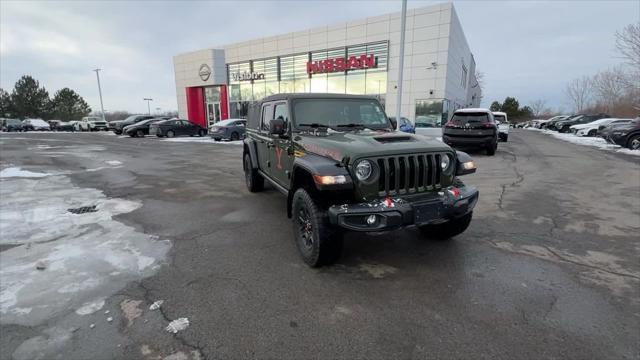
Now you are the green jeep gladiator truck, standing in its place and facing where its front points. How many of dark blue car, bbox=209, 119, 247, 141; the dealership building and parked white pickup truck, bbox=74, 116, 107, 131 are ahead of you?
0

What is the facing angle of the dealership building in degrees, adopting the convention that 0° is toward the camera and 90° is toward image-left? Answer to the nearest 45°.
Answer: approximately 45°

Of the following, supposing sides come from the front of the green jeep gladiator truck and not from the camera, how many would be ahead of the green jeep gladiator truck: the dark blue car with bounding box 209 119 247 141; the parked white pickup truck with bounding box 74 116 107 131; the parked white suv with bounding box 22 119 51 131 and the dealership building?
0

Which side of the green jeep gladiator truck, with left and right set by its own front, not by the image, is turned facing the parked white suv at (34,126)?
back

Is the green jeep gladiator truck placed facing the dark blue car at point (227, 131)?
no

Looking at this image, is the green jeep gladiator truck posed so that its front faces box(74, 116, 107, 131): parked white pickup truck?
no

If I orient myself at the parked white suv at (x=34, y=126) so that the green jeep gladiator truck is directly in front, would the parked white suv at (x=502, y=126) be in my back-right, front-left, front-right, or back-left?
front-left

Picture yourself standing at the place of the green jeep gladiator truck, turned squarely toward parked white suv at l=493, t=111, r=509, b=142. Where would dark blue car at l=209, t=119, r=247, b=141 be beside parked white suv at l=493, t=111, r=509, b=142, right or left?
left

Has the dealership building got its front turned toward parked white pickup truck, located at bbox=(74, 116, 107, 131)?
no

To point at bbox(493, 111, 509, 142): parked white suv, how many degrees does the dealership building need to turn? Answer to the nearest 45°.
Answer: approximately 90° to its left

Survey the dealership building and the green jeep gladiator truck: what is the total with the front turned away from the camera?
0

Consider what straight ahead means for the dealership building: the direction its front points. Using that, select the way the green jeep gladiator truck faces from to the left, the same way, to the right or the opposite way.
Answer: to the left

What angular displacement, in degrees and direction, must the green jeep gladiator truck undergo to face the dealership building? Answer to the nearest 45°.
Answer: approximately 135° to its left

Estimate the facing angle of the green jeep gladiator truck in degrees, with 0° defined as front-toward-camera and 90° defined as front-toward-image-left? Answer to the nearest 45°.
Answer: approximately 315°

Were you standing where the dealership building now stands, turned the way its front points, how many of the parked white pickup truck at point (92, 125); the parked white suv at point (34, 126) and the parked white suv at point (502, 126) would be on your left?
1
